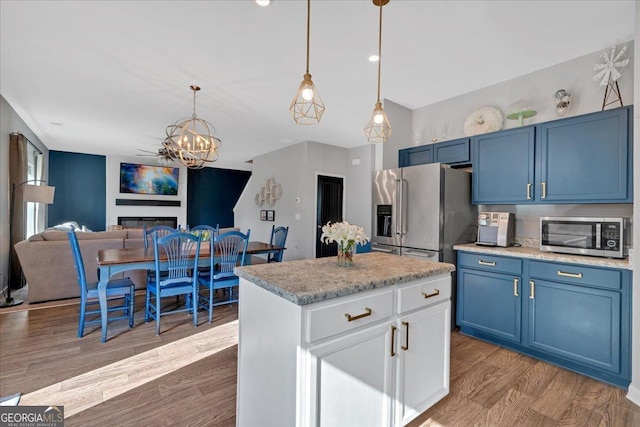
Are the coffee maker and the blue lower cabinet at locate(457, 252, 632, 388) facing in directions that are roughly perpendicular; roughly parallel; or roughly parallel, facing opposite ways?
roughly parallel

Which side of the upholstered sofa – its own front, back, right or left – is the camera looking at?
back

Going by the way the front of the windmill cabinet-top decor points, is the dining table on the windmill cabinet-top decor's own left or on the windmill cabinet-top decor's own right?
on the windmill cabinet-top decor's own right

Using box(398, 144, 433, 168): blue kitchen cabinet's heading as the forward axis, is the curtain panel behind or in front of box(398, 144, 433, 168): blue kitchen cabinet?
in front

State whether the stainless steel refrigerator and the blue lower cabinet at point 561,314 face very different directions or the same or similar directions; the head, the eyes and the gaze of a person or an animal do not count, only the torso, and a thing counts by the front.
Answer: same or similar directions

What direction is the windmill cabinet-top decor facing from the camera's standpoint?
toward the camera

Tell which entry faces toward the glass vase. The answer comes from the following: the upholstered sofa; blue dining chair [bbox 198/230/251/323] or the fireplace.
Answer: the fireplace

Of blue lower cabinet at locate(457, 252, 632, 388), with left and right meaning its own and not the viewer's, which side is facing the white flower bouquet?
front

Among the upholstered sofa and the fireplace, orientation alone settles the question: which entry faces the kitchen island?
the fireplace

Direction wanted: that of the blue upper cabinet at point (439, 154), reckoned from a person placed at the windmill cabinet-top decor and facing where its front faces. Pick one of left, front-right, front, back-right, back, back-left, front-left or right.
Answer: right

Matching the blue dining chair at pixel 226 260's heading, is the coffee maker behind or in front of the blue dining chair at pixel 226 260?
behind

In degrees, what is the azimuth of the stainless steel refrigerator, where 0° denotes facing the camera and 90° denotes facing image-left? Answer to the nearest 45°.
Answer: approximately 45°

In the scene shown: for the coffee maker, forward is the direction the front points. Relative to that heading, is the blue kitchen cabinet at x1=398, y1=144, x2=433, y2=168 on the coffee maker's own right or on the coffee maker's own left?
on the coffee maker's own right

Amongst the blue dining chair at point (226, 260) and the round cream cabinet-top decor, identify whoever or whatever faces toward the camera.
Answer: the round cream cabinet-top decor

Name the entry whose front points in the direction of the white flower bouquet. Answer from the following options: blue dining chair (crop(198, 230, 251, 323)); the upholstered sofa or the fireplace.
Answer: the fireplace

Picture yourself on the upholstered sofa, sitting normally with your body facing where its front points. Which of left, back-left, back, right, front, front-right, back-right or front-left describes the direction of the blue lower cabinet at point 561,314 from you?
back-right

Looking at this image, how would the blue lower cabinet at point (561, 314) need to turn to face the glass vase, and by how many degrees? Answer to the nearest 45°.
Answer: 0° — it already faces it

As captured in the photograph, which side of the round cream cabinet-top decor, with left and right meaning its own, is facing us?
front

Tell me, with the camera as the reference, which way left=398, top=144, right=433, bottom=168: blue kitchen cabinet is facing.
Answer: facing the viewer and to the left of the viewer
